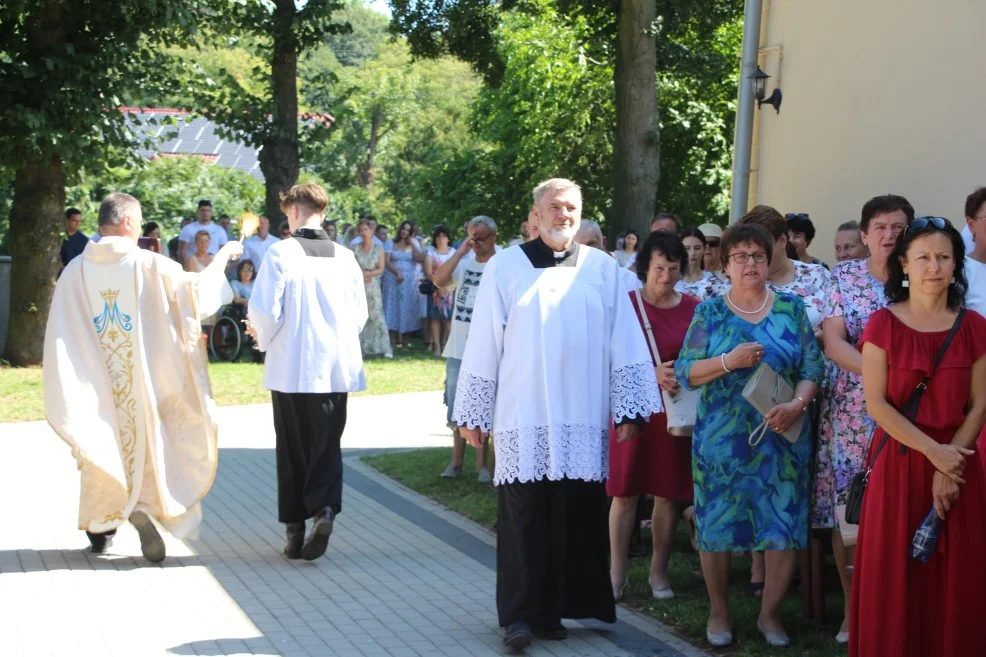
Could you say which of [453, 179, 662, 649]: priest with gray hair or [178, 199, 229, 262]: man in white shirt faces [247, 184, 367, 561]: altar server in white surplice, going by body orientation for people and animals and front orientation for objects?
the man in white shirt

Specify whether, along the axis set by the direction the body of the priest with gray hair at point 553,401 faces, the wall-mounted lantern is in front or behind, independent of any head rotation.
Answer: behind

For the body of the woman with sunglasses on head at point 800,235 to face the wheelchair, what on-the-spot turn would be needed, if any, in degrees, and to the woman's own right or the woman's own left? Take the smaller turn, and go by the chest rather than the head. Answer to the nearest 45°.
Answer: approximately 90° to the woman's own right

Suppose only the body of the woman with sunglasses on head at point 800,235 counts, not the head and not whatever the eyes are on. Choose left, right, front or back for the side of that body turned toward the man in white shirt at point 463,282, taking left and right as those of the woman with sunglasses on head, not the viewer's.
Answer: right

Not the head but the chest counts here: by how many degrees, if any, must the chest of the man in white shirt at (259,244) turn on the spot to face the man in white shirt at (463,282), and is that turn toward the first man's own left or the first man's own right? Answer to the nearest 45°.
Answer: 0° — they already face them

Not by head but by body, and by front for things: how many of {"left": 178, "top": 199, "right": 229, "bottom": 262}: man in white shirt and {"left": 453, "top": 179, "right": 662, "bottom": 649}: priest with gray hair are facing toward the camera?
2
